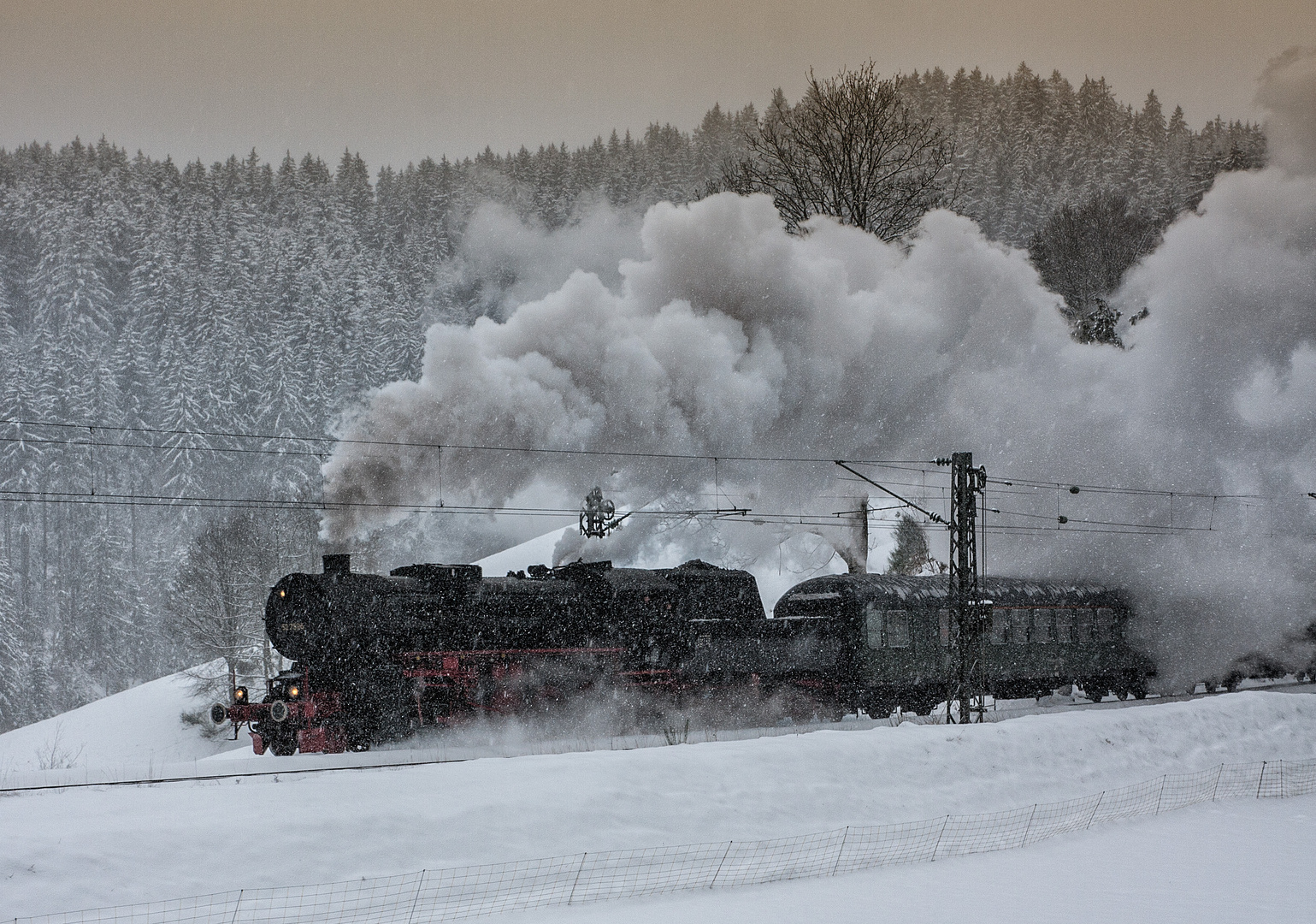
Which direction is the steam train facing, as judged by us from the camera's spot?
facing the viewer and to the left of the viewer

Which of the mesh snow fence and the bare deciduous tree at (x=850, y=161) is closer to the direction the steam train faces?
the mesh snow fence

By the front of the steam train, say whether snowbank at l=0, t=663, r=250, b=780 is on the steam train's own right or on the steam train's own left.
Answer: on the steam train's own right

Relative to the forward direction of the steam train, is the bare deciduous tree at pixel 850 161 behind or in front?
behind

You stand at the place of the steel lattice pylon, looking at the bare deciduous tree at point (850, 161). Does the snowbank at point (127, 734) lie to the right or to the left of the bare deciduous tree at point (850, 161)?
left
